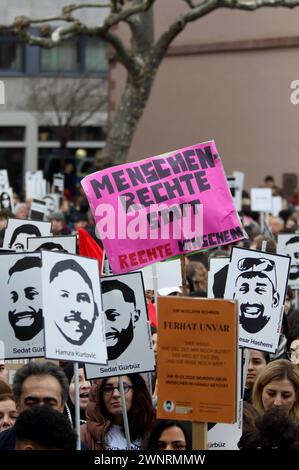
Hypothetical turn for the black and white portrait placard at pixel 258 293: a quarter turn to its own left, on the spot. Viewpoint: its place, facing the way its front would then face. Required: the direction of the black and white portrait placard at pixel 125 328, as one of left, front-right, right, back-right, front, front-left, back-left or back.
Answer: back-right

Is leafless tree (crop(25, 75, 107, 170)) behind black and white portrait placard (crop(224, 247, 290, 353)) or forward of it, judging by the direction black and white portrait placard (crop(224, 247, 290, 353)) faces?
behind

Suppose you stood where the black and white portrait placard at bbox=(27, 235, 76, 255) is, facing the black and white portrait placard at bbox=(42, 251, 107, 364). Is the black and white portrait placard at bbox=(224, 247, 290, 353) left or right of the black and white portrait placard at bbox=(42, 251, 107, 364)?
left

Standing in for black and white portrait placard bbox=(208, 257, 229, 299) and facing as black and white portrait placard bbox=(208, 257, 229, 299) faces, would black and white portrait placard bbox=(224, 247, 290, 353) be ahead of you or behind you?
ahead

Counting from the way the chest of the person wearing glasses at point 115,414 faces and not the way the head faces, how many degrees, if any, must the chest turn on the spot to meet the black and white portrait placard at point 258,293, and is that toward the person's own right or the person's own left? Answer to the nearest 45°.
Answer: approximately 135° to the person's own left

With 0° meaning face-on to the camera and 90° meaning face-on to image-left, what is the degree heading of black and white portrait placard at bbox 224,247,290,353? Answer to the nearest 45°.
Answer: approximately 0°

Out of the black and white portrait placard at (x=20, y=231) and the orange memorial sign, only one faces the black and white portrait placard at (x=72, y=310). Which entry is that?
the black and white portrait placard at (x=20, y=231)

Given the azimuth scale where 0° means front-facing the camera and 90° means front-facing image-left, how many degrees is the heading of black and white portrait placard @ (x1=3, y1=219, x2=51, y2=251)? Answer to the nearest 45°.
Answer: approximately 0°
